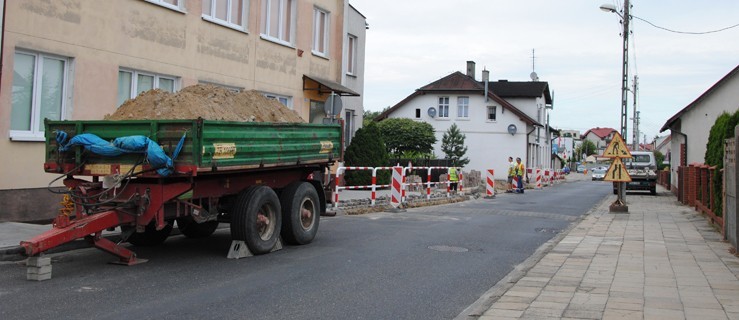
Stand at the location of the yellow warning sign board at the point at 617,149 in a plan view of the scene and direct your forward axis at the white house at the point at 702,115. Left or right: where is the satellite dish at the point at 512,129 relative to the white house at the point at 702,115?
left

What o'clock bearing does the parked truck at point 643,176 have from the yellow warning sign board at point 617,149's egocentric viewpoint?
The parked truck is roughly at 6 o'clock from the yellow warning sign board.

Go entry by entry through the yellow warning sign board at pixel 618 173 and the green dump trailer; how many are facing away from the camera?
0

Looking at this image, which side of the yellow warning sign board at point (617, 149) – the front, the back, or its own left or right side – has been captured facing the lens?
front

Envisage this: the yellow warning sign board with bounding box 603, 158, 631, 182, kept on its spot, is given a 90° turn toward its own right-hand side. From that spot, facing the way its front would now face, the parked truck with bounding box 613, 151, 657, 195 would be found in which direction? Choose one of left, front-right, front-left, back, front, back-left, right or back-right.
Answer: right

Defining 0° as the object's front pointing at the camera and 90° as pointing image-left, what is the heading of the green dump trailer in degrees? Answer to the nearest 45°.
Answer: approximately 45°

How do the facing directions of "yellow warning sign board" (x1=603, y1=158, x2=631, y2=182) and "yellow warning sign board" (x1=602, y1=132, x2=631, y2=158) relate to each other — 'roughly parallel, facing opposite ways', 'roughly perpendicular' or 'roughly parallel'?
roughly parallel
